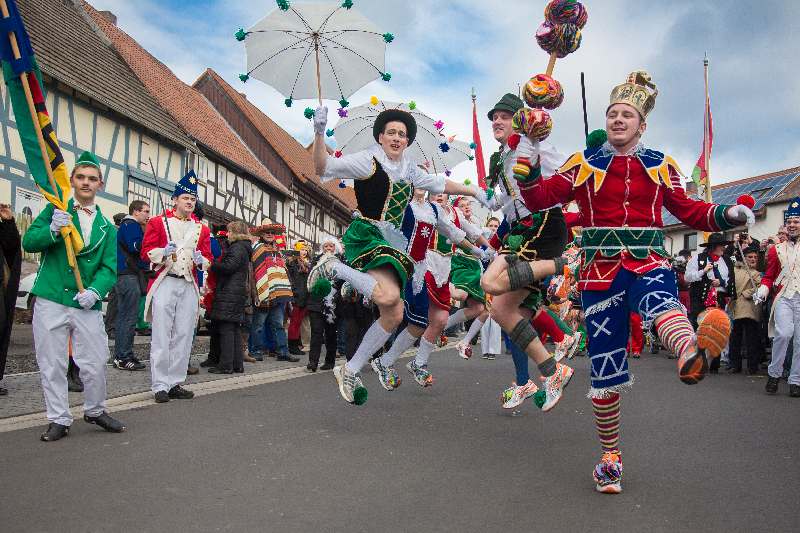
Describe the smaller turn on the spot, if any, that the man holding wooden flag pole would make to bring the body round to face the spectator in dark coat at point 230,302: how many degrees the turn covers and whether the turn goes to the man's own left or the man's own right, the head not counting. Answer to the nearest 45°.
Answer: approximately 135° to the man's own left

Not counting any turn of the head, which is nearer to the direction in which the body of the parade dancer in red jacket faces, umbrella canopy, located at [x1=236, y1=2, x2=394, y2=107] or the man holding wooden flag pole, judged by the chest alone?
the man holding wooden flag pole

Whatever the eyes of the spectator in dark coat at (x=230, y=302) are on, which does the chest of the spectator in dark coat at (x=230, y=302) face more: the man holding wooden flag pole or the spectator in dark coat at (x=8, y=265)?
the spectator in dark coat

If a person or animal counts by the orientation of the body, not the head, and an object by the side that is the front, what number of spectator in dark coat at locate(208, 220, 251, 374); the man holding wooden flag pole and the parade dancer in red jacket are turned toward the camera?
2

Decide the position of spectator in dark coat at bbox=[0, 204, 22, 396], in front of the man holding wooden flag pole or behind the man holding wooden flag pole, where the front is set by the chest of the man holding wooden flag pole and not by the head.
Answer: behind

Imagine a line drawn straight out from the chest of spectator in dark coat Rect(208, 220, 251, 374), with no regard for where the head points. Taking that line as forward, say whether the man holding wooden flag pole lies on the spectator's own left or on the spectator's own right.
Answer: on the spectator's own left

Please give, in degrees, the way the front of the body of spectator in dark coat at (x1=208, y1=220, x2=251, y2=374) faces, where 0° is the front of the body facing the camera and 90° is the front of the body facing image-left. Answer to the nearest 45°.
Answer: approximately 90°

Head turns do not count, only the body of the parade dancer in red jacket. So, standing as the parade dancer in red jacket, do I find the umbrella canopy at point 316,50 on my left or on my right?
on my right

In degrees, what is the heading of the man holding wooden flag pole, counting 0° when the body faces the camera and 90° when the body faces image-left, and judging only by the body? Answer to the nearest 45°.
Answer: approximately 0°
